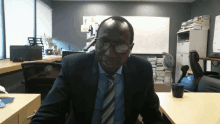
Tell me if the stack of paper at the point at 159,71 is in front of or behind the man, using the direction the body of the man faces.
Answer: behind

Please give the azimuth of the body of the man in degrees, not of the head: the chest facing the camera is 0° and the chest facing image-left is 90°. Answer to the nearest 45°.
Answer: approximately 0°

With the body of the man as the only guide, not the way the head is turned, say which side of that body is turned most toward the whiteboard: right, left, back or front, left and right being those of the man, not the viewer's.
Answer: back

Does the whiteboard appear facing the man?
yes

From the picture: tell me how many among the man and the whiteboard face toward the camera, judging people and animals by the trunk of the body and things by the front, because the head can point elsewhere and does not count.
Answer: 2

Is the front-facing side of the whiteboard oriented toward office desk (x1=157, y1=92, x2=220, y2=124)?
yes
